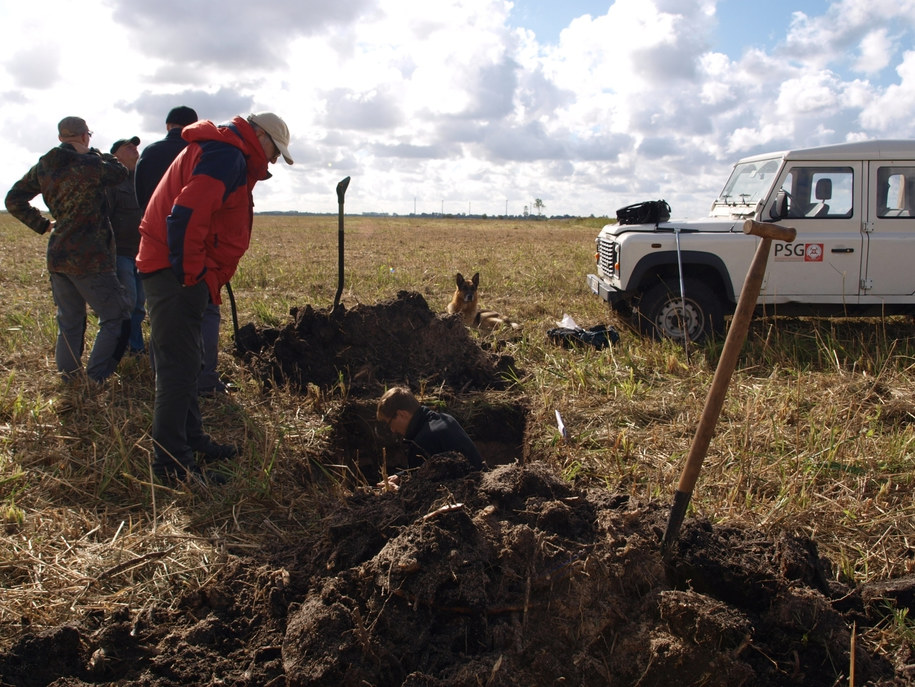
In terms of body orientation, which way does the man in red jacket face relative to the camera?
to the viewer's right

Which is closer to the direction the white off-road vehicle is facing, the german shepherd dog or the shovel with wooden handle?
the german shepherd dog

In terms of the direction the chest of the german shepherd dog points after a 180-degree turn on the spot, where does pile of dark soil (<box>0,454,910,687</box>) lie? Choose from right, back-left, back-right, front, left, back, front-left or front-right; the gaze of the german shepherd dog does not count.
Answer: back-right

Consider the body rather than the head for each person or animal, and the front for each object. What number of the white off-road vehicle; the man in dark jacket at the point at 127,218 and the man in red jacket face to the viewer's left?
1

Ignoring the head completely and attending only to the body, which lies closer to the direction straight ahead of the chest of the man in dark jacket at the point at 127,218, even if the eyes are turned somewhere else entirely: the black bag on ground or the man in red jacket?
the black bag on ground

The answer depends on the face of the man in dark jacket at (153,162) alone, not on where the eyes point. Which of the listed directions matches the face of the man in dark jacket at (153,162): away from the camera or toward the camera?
away from the camera

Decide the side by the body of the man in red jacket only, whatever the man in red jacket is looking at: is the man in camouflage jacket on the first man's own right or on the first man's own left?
on the first man's own left

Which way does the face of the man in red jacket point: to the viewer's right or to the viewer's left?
to the viewer's right

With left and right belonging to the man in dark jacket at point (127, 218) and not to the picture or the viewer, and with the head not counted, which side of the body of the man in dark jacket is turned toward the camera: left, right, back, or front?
right

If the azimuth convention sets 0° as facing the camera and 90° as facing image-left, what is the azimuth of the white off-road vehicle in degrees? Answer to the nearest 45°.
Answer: approximately 90°

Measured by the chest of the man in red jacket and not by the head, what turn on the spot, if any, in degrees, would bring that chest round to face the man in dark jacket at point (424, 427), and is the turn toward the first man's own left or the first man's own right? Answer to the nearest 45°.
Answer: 0° — they already face them

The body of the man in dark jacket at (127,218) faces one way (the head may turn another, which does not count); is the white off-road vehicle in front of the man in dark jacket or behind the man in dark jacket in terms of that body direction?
in front
